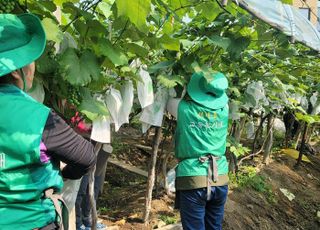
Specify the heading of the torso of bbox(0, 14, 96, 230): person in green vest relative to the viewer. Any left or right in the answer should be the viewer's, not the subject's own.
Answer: facing away from the viewer and to the right of the viewer

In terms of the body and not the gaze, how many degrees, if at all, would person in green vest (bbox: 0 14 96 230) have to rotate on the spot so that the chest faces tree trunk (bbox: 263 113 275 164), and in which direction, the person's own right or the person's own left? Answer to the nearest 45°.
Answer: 0° — they already face it

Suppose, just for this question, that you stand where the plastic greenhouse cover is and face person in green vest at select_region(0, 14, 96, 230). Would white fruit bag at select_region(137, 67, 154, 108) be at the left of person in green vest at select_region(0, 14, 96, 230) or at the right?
right

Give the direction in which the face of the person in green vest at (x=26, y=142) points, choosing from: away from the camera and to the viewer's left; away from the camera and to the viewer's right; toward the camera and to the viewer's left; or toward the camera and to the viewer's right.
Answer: away from the camera and to the viewer's right

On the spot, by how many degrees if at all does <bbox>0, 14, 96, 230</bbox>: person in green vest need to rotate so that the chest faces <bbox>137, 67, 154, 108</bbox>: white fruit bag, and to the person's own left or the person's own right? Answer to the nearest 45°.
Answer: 0° — they already face it

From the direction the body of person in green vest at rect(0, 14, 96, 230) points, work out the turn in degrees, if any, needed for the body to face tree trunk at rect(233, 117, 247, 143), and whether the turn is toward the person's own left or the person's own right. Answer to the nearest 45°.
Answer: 0° — they already face it

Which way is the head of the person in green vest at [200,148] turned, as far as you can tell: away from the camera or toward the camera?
away from the camera
